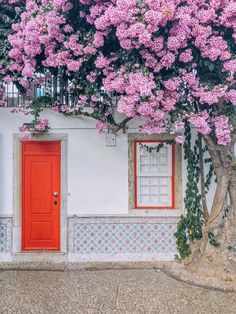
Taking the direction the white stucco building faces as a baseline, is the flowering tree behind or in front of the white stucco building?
in front

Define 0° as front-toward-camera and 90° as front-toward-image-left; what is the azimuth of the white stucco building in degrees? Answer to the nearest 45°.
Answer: approximately 0°
